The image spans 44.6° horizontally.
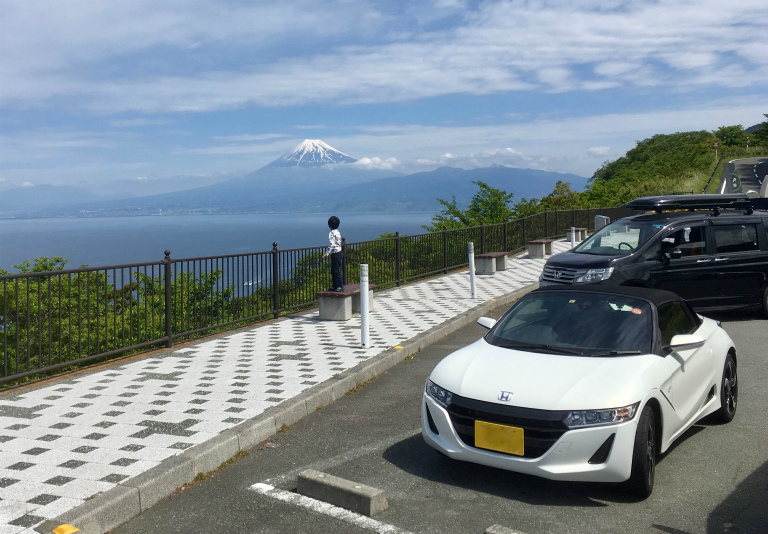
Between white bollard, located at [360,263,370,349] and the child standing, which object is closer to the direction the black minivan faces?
the white bollard

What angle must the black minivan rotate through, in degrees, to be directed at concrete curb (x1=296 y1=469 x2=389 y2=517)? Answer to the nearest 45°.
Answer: approximately 45° to its left

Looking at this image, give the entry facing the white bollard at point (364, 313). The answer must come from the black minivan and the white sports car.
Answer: the black minivan

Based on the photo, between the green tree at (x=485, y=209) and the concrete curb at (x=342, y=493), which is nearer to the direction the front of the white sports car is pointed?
the concrete curb

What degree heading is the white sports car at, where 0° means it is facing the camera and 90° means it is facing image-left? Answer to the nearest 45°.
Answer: approximately 45°

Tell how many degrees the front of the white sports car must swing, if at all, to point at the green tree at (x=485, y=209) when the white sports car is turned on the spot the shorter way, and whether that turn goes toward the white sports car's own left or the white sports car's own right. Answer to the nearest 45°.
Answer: approximately 135° to the white sports car's own right

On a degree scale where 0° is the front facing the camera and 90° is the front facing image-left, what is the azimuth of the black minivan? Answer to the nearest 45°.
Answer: approximately 45°

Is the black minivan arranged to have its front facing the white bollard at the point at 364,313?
yes
